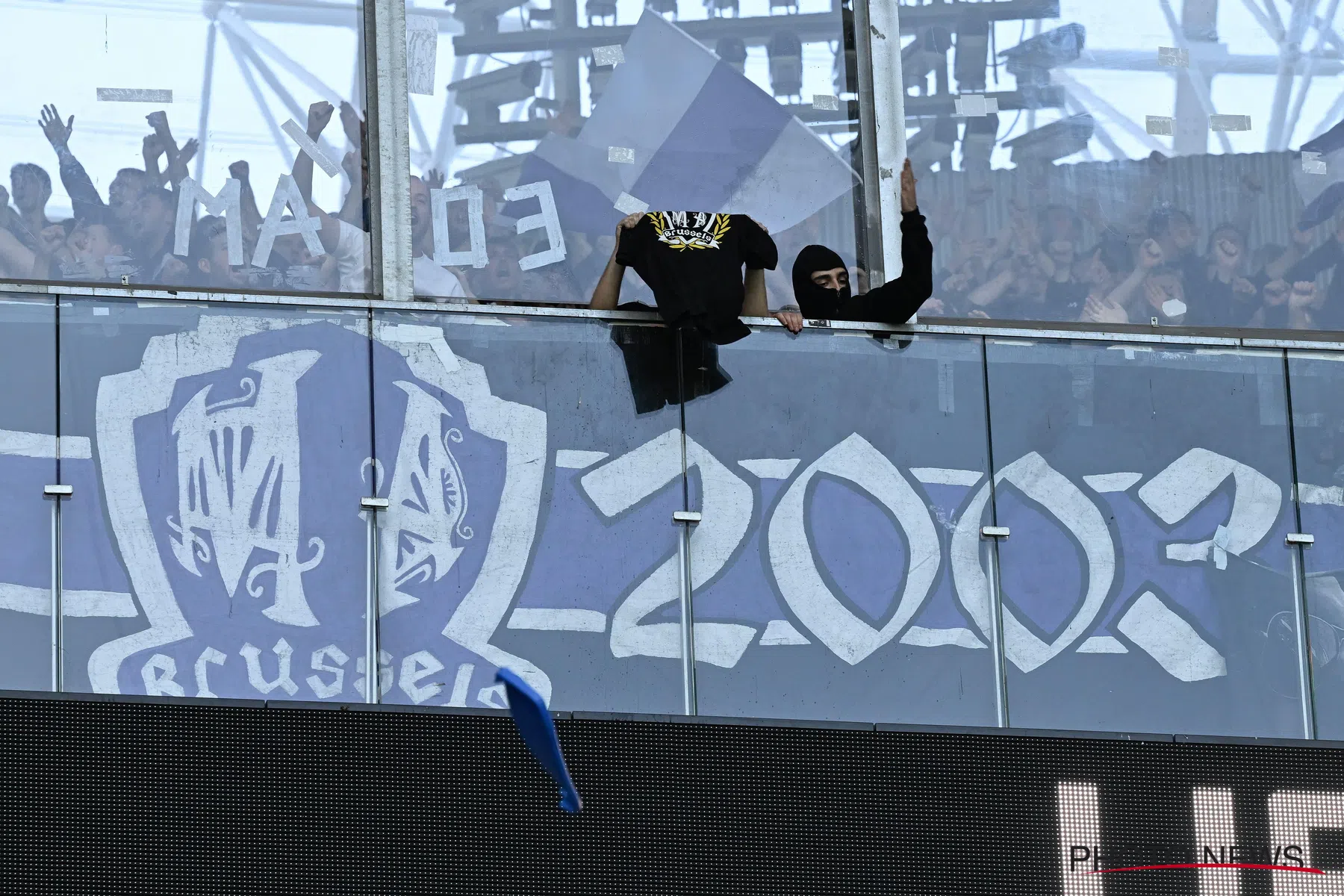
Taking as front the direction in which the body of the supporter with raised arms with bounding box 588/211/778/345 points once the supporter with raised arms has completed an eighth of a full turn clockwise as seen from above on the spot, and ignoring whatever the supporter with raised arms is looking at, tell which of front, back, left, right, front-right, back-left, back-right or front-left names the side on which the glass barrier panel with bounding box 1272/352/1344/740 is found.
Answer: back-left

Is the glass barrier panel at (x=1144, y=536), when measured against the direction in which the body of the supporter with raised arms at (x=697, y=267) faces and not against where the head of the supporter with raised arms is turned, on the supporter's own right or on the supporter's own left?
on the supporter's own left

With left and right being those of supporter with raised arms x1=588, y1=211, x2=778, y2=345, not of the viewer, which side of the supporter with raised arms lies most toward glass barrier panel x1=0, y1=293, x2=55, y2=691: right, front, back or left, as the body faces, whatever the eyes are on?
right

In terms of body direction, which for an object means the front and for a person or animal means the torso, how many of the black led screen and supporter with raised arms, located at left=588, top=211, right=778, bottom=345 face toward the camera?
2

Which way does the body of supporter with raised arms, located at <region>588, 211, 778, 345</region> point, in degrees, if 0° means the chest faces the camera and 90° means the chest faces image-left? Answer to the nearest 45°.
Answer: approximately 0°

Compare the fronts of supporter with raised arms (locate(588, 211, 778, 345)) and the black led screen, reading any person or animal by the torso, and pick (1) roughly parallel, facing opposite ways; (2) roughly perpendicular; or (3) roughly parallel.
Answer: roughly parallel

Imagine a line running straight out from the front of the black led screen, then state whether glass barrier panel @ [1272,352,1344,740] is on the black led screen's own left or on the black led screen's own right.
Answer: on the black led screen's own left

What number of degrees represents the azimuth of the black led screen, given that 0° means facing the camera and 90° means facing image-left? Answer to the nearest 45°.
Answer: approximately 0°
